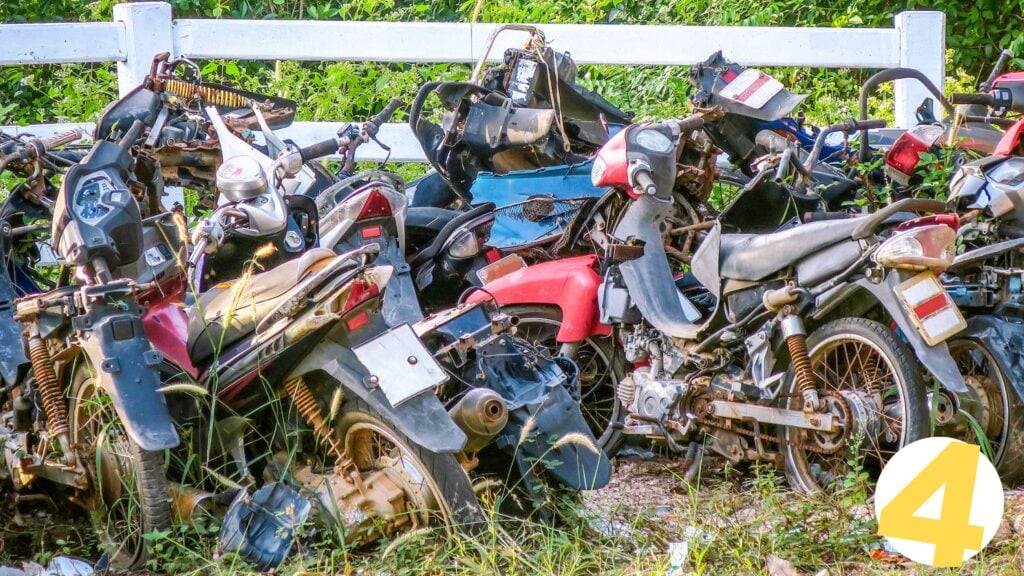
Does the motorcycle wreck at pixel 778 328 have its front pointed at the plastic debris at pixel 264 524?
no

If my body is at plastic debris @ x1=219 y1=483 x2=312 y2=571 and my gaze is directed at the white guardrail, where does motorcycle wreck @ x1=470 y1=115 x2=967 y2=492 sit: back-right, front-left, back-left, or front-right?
front-right

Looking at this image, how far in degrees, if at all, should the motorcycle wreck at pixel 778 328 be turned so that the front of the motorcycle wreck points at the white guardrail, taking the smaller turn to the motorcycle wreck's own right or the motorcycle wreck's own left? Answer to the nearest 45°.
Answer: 0° — it already faces it

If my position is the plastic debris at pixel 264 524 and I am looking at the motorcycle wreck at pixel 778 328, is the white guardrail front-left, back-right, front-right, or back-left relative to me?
front-left

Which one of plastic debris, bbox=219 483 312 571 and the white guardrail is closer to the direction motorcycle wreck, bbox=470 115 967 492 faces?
the white guardrail

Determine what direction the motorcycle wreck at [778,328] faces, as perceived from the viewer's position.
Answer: facing away from the viewer and to the left of the viewer

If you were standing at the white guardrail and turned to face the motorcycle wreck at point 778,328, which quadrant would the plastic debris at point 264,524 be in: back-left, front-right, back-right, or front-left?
front-right
